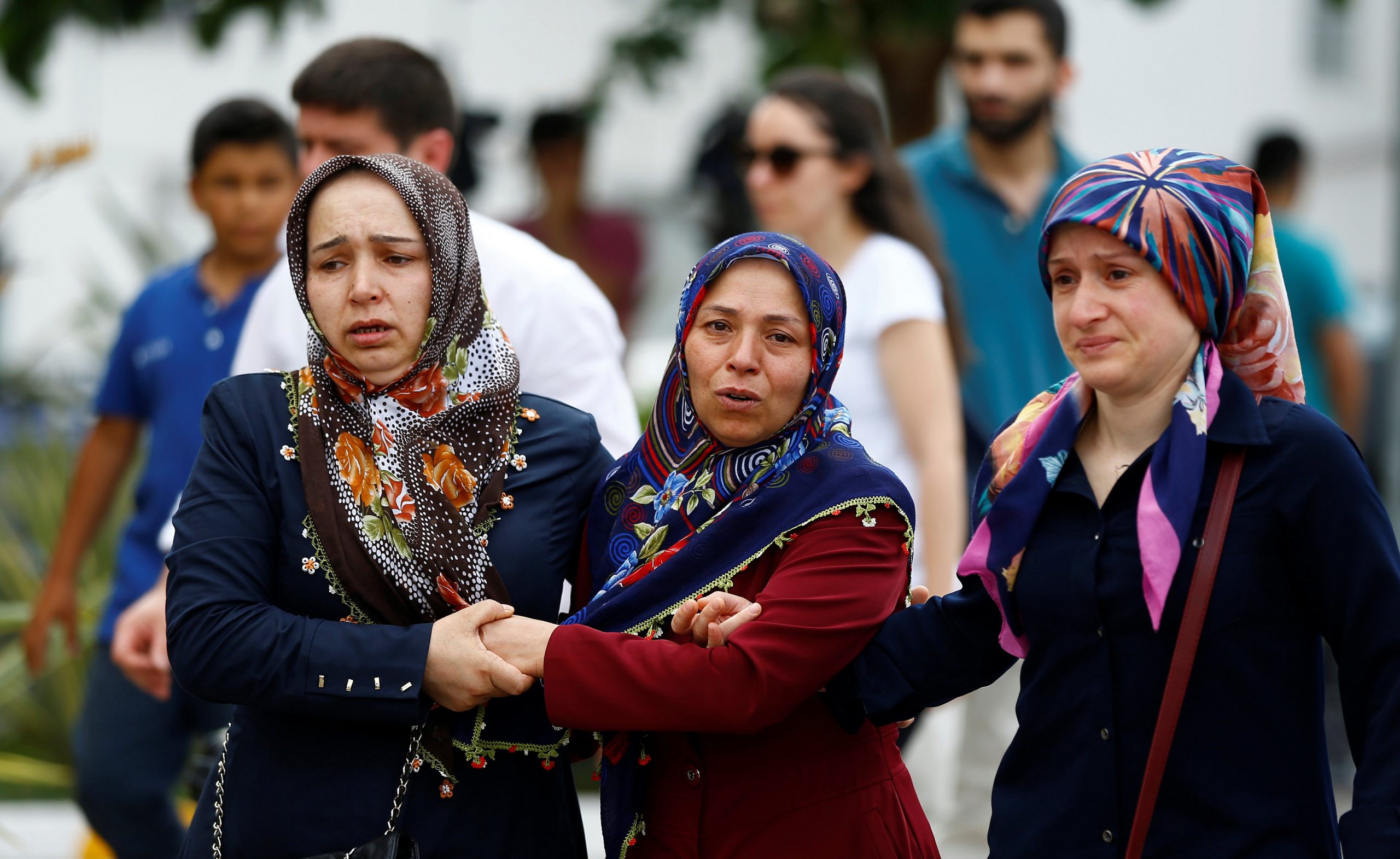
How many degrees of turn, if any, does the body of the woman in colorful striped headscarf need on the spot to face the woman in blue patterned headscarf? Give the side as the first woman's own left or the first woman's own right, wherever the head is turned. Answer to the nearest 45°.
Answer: approximately 45° to the first woman's own right

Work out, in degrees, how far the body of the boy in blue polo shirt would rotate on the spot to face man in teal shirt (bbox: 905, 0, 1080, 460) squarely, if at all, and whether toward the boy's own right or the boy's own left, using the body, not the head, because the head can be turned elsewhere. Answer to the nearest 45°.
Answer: approximately 90° to the boy's own left

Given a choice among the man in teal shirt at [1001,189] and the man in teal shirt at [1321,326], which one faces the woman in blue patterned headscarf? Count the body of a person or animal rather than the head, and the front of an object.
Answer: the man in teal shirt at [1001,189]

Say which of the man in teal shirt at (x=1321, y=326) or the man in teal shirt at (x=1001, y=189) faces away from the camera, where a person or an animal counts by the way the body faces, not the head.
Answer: the man in teal shirt at (x=1321, y=326)

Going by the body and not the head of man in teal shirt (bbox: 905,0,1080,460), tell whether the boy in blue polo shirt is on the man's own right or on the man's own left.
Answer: on the man's own right

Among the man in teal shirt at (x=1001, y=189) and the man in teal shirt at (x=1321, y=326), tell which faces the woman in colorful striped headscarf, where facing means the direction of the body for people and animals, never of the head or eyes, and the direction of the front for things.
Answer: the man in teal shirt at (x=1001, y=189)

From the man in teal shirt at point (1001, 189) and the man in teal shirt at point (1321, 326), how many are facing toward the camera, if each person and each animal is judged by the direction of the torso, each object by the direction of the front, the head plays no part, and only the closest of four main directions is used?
1

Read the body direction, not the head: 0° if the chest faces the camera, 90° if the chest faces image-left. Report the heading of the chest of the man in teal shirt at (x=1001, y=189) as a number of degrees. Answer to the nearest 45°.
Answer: approximately 0°

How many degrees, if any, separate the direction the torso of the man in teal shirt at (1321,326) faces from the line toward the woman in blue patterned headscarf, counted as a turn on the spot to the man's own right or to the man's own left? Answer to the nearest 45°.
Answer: approximately 180°
